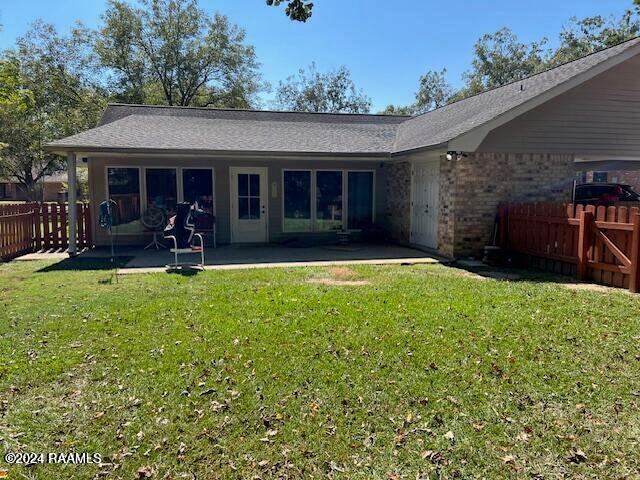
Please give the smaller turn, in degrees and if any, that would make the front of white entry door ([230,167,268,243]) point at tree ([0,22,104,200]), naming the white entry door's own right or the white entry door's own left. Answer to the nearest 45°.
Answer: approximately 135° to the white entry door's own right

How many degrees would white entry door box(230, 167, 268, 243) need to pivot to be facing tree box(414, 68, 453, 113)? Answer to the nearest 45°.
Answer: approximately 135° to its left

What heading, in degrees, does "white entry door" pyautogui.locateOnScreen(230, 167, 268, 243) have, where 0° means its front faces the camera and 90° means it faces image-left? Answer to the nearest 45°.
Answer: approximately 0°

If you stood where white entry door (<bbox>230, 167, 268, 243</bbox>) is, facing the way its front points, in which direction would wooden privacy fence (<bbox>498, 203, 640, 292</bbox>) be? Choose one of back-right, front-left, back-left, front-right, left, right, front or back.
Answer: front-left

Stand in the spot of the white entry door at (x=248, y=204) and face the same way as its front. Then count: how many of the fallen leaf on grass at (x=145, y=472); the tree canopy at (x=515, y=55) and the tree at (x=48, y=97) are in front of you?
1
